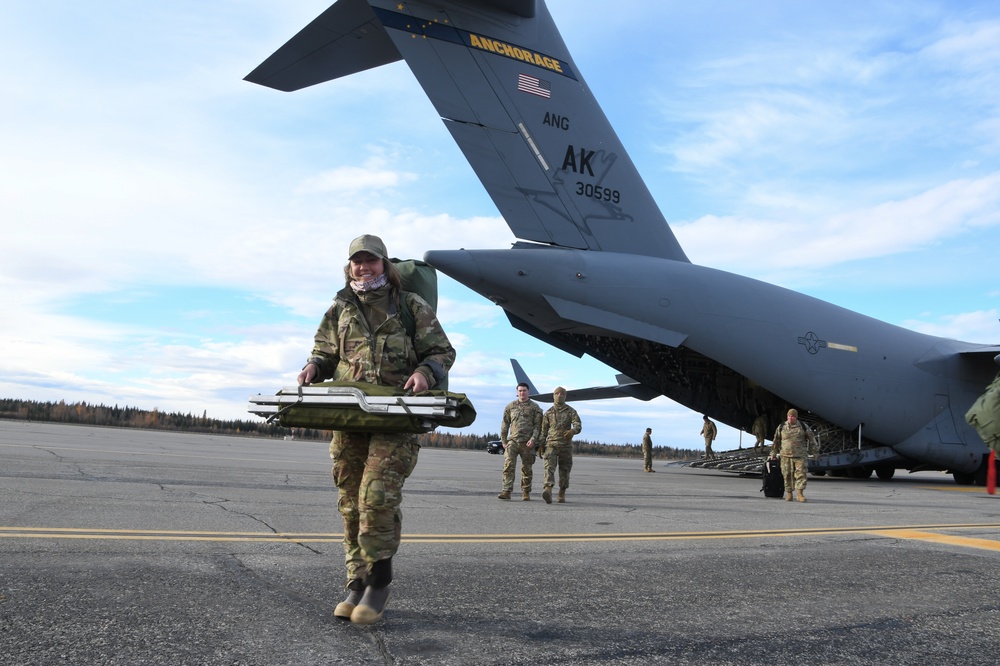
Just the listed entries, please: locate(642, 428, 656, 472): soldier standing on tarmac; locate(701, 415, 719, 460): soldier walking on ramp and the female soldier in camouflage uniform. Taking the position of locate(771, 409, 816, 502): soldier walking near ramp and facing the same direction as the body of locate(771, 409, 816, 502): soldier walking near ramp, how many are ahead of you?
1

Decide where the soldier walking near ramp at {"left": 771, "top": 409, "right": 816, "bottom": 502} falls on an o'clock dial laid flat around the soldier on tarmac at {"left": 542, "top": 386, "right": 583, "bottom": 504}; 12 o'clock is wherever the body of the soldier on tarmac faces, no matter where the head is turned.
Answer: The soldier walking near ramp is roughly at 8 o'clock from the soldier on tarmac.

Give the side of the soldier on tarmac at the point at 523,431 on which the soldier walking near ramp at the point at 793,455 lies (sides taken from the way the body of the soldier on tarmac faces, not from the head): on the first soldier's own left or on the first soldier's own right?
on the first soldier's own left

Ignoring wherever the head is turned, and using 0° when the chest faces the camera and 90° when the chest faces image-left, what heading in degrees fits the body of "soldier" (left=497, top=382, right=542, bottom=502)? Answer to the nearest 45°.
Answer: approximately 0°

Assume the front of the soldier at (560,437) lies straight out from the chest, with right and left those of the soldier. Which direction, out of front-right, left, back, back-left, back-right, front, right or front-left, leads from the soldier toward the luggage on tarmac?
back-left

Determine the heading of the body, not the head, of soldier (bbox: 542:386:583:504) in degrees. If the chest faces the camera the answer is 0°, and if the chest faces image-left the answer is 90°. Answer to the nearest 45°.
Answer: approximately 0°

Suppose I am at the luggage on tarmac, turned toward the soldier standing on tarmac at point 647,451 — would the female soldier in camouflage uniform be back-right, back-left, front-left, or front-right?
back-left

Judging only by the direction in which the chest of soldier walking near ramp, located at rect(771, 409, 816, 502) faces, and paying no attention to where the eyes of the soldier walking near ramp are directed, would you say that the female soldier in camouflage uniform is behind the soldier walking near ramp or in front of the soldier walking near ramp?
in front
